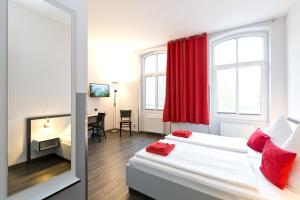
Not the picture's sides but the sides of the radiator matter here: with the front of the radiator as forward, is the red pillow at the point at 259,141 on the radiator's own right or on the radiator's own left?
on the radiator's own left

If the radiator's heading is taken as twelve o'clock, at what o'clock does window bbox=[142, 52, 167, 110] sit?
The window is roughly at 2 o'clock from the radiator.

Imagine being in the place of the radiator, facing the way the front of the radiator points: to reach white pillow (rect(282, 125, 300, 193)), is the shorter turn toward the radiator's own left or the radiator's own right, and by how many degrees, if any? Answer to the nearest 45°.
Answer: approximately 45° to the radiator's own left

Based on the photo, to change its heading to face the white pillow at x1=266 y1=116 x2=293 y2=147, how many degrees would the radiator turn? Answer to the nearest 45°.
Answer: approximately 45° to its left

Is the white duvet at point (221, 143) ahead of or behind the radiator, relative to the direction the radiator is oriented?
ahead

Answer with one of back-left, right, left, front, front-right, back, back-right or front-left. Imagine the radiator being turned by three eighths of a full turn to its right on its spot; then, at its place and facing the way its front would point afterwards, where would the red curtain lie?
left

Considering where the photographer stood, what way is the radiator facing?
facing the viewer and to the left of the viewer

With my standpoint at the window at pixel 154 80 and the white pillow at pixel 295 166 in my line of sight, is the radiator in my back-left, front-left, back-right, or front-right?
front-left
